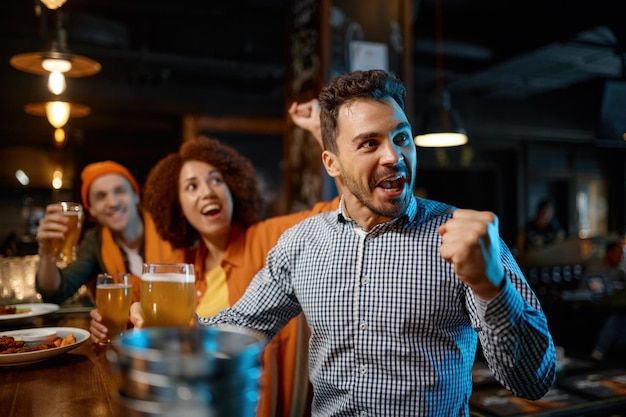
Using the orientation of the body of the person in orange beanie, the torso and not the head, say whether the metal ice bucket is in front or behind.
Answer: in front

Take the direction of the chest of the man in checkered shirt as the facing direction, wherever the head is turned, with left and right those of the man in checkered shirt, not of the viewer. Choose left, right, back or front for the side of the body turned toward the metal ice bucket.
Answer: front

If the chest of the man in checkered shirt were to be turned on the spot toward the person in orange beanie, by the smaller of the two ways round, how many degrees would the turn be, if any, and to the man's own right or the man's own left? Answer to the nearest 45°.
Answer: approximately 135° to the man's own right

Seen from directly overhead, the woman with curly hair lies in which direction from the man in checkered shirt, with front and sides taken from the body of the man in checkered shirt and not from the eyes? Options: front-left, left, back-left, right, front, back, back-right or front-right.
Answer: back-right

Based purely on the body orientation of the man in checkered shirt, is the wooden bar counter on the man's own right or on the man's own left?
on the man's own right

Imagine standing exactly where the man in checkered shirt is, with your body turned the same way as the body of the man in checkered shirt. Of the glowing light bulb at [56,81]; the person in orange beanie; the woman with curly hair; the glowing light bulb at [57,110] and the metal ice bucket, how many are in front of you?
1

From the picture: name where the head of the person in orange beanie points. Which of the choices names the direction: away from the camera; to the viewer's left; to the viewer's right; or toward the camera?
toward the camera

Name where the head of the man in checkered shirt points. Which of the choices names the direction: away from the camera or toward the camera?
toward the camera

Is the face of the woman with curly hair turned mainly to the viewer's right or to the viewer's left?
to the viewer's right

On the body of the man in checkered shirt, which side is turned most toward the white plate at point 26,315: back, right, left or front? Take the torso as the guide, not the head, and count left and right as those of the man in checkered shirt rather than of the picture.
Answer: right

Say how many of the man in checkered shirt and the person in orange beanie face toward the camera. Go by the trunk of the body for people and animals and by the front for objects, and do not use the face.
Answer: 2

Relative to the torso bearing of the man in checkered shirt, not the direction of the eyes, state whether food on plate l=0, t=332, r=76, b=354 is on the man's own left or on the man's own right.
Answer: on the man's own right

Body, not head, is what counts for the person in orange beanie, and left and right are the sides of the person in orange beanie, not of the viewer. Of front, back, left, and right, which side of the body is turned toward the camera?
front

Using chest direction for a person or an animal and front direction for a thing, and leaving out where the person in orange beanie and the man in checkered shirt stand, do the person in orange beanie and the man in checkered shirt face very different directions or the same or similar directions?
same or similar directions
